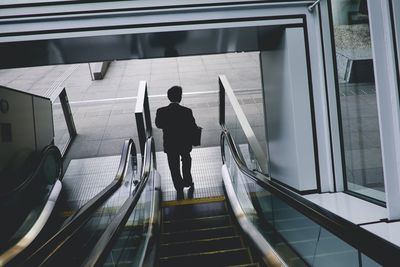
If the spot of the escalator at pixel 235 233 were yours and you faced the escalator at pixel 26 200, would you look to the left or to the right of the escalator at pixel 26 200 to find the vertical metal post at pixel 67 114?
right

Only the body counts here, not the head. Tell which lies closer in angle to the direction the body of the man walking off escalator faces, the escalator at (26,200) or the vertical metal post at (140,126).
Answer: the vertical metal post

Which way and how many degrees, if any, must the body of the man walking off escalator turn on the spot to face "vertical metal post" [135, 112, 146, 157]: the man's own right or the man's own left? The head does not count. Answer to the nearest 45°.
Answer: approximately 45° to the man's own left

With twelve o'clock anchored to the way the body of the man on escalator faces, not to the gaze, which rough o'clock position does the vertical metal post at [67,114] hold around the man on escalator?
The vertical metal post is roughly at 11 o'clock from the man on escalator.

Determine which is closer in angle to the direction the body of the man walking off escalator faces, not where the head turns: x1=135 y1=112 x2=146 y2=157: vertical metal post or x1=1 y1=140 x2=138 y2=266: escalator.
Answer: the vertical metal post

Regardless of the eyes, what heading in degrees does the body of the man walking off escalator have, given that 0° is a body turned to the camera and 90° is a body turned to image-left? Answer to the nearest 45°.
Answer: approximately 180°
